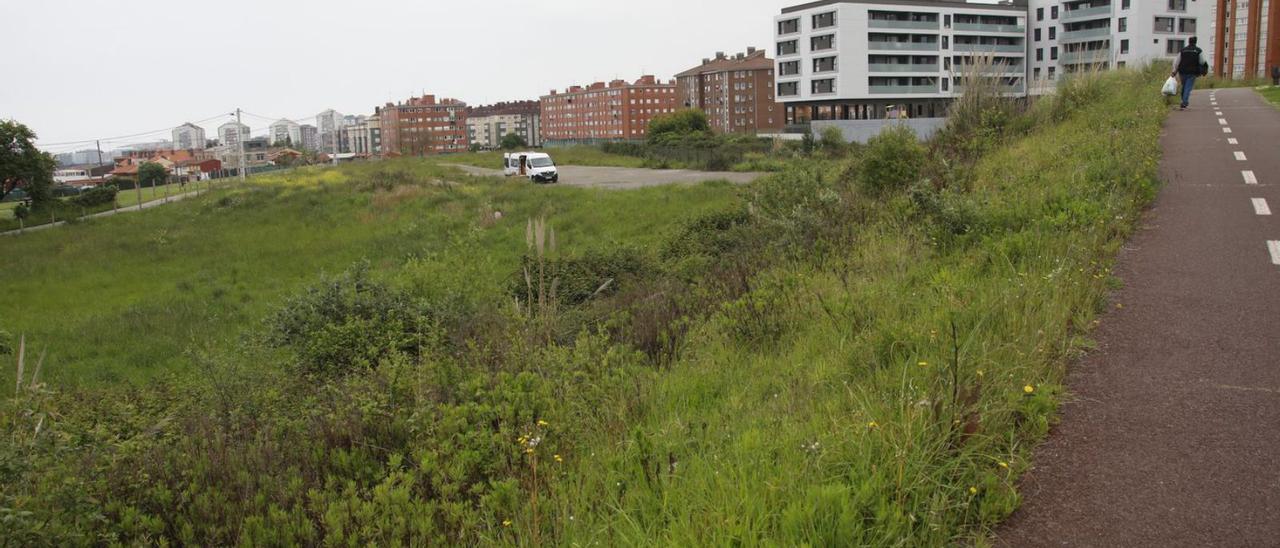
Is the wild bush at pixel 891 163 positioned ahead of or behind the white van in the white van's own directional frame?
ahead

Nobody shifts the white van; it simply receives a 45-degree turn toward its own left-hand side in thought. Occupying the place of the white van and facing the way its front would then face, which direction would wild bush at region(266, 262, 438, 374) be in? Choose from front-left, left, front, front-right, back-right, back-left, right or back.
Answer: right

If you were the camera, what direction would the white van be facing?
facing the viewer and to the right of the viewer

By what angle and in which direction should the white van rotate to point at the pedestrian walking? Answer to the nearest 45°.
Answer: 0° — it already faces them
